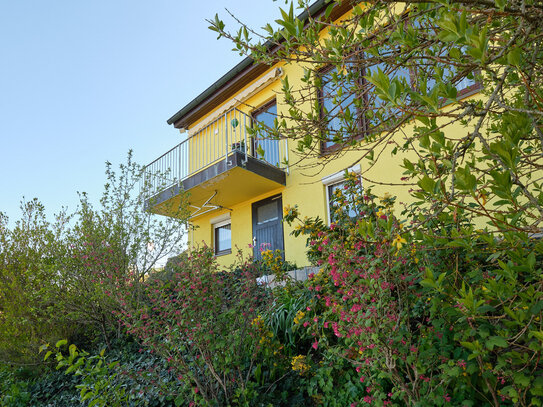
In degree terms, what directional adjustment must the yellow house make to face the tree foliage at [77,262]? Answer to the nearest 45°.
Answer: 0° — it already faces it

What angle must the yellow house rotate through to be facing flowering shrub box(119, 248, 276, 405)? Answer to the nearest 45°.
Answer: approximately 45° to its left

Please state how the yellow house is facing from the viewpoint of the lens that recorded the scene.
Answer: facing the viewer and to the left of the viewer

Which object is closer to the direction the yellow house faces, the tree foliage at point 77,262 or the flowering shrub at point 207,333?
the tree foliage

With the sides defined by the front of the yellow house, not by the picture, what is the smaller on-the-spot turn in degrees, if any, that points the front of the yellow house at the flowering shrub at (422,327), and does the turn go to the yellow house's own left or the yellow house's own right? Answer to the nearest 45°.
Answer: approximately 45° to the yellow house's own left

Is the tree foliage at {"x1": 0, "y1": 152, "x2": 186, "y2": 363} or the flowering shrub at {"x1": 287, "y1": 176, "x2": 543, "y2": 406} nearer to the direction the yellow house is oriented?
the tree foliage
